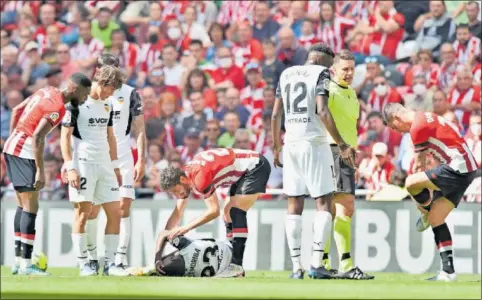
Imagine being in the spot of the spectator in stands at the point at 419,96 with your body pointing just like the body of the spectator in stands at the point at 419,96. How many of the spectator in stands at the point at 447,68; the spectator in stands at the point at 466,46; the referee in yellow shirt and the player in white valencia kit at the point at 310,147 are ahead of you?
2

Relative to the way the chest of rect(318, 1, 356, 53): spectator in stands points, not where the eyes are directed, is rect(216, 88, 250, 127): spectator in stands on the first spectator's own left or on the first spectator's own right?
on the first spectator's own right

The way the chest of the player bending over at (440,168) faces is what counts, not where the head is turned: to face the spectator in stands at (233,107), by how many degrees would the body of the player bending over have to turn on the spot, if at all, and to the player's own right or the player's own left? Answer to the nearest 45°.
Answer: approximately 45° to the player's own right

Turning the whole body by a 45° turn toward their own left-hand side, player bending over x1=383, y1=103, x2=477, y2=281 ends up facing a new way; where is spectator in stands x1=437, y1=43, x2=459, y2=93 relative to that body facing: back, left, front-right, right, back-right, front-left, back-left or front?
back-right

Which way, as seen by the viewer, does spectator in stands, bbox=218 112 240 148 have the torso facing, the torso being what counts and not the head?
toward the camera

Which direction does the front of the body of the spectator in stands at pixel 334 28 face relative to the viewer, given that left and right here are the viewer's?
facing the viewer

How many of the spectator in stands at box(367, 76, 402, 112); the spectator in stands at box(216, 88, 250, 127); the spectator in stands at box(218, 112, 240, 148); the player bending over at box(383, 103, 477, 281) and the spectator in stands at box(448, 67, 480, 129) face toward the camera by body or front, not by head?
4

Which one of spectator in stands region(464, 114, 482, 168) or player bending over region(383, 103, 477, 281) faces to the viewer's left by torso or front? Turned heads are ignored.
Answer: the player bending over

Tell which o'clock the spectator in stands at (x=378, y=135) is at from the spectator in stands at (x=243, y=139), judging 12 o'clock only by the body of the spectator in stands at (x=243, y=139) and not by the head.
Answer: the spectator in stands at (x=378, y=135) is roughly at 9 o'clock from the spectator in stands at (x=243, y=139).

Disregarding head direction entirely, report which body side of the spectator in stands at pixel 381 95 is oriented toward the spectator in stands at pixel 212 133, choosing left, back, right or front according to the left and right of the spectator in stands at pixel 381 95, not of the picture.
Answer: right

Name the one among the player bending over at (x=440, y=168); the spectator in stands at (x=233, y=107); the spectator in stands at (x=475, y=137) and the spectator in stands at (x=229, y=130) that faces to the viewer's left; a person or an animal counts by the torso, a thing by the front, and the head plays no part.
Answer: the player bending over

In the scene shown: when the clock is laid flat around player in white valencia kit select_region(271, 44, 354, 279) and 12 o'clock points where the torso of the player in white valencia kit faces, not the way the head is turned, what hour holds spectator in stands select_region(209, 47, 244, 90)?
The spectator in stands is roughly at 10 o'clock from the player in white valencia kit.

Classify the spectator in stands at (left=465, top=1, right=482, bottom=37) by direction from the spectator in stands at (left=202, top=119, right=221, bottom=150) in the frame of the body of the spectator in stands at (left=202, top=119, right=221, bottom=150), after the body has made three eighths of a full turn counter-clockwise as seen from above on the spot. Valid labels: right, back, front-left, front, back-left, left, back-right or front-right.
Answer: front-right

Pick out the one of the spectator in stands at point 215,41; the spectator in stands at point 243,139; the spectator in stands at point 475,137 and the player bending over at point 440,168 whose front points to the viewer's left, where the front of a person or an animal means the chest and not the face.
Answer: the player bending over
